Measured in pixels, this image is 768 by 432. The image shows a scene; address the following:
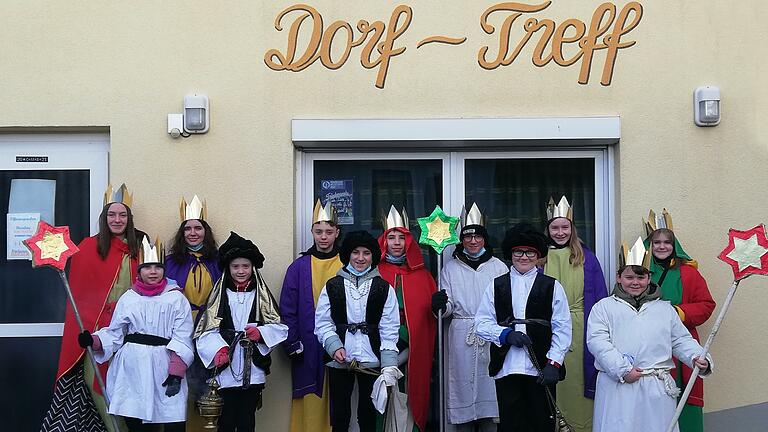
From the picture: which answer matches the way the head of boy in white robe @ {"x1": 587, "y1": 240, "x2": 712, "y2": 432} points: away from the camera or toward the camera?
toward the camera

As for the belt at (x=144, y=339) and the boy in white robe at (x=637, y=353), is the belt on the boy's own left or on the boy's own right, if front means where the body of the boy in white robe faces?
on the boy's own right

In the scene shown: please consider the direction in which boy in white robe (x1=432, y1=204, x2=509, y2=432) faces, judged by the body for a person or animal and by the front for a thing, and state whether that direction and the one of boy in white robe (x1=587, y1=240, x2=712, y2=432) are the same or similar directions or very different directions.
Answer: same or similar directions

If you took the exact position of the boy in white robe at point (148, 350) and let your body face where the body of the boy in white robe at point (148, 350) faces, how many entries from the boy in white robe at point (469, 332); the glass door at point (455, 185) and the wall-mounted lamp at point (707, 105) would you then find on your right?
0

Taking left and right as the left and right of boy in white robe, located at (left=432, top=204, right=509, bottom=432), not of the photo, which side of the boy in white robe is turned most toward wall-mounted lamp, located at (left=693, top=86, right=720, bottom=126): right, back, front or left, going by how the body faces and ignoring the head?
left

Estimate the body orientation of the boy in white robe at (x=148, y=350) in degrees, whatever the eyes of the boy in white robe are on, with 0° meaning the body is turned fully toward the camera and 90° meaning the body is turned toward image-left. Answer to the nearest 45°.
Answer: approximately 0°

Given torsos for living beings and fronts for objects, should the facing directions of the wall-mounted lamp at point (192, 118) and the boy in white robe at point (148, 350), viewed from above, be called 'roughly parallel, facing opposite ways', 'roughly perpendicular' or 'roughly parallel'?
roughly parallel

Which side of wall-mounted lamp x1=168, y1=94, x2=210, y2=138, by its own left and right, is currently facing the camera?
front

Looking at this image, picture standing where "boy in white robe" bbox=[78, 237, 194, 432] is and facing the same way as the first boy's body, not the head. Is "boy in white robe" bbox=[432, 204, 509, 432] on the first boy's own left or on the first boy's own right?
on the first boy's own left

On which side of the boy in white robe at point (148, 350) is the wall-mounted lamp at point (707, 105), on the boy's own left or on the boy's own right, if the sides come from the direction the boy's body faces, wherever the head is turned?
on the boy's own left

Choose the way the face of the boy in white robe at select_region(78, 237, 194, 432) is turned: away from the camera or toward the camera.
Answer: toward the camera

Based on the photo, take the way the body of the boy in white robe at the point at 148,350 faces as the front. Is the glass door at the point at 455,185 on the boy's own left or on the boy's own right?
on the boy's own left

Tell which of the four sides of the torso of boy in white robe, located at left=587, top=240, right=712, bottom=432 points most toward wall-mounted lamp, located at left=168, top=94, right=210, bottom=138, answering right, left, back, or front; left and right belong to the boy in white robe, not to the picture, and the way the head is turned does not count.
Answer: right

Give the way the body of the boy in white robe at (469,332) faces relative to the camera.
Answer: toward the camera
